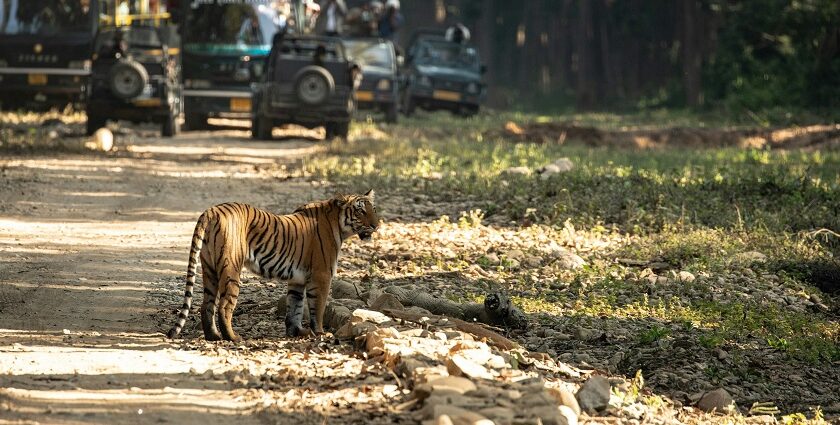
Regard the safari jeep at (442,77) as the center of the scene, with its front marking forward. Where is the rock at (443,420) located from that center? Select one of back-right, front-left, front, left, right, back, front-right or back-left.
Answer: front

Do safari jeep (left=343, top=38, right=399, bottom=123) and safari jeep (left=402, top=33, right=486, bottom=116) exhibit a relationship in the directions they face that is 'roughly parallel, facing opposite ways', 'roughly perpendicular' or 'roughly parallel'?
roughly parallel

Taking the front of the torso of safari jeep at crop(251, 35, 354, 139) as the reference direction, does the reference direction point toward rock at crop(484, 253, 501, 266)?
no

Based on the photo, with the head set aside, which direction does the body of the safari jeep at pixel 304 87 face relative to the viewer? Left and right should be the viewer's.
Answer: facing away from the viewer

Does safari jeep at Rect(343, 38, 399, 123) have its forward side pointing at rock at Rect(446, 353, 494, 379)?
yes

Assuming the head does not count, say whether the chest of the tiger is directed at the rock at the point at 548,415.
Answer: no

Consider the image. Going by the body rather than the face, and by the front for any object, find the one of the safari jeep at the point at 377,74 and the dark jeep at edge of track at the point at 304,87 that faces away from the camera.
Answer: the dark jeep at edge of track

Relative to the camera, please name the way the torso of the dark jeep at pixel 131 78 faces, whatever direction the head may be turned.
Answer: away from the camera

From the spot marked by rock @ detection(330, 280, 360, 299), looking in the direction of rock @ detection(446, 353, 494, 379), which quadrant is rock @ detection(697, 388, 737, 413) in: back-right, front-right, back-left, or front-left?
front-left

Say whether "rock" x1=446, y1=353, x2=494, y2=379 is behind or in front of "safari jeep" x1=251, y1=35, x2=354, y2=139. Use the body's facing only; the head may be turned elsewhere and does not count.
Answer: behind

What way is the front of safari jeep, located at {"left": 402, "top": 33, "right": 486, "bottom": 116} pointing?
toward the camera

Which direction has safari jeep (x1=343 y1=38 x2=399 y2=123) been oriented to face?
toward the camera

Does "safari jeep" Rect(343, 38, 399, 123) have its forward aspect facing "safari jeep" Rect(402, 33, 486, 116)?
no
